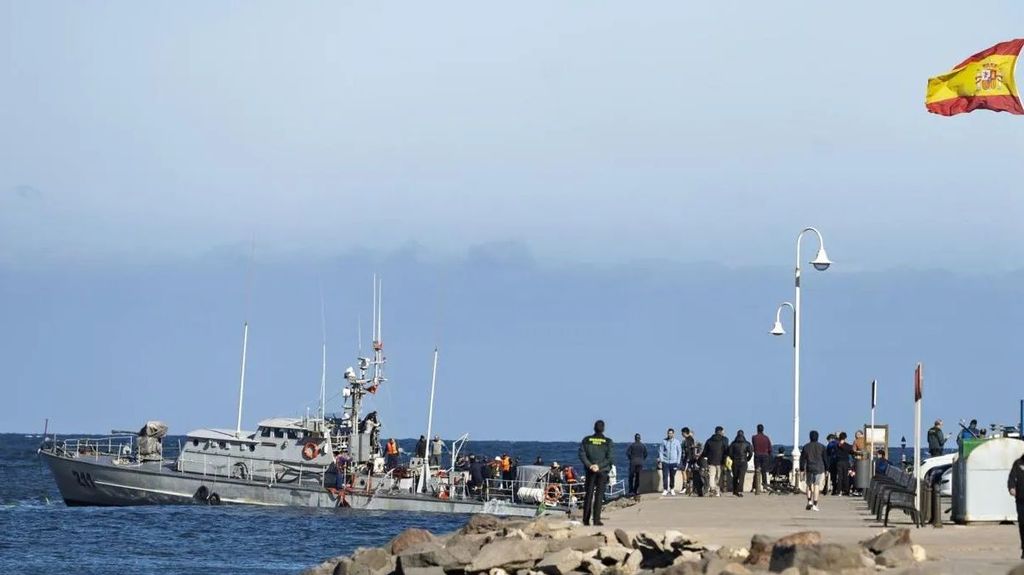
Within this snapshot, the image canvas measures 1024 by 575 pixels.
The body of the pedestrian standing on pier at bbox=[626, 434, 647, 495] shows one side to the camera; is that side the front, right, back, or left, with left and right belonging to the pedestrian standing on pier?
back

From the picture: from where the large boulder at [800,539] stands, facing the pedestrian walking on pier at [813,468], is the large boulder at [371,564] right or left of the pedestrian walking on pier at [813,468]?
left

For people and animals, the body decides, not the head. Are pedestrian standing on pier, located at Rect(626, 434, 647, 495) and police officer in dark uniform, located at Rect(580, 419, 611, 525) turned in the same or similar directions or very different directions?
same or similar directions

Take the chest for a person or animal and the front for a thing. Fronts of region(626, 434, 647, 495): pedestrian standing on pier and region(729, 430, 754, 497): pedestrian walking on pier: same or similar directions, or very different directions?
same or similar directions

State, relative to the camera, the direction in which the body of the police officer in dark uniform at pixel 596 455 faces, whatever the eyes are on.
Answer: away from the camera

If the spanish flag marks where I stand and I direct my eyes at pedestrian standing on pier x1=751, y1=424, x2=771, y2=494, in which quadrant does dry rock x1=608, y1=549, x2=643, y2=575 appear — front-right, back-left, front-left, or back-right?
back-left

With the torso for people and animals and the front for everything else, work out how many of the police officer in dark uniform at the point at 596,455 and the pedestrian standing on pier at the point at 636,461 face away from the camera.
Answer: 2

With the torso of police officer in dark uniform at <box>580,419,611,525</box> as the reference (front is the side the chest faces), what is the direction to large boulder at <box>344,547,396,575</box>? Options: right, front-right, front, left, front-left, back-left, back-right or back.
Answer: left

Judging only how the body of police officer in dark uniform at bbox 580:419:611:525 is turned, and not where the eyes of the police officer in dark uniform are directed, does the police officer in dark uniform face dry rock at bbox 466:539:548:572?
no
